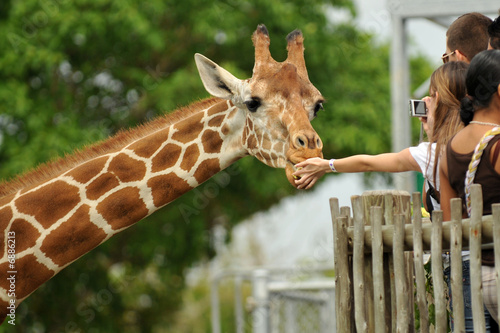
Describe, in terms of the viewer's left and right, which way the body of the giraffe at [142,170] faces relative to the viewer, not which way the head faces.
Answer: facing the viewer and to the right of the viewer

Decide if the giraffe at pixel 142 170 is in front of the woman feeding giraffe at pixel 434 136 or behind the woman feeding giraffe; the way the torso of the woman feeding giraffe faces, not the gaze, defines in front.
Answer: in front

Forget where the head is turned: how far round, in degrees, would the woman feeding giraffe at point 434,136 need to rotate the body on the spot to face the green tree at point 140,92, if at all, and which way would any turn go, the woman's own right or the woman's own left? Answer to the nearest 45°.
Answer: approximately 45° to the woman's own right

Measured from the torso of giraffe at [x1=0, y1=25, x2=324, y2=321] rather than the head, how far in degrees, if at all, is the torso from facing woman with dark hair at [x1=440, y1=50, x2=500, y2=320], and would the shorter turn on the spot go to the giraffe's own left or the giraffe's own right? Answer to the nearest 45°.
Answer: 0° — it already faces them

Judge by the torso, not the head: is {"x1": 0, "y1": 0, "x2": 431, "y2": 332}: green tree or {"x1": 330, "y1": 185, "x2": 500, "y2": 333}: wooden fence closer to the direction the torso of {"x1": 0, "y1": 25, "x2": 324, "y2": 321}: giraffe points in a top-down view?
the wooden fence

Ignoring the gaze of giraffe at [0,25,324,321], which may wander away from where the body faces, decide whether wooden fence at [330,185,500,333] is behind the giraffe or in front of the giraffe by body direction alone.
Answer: in front

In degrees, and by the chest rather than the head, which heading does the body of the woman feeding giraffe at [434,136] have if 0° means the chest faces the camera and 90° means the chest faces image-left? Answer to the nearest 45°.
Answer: approximately 90°

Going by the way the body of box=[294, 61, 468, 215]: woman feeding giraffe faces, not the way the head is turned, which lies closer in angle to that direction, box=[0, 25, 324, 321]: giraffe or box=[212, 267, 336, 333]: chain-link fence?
the giraffe
